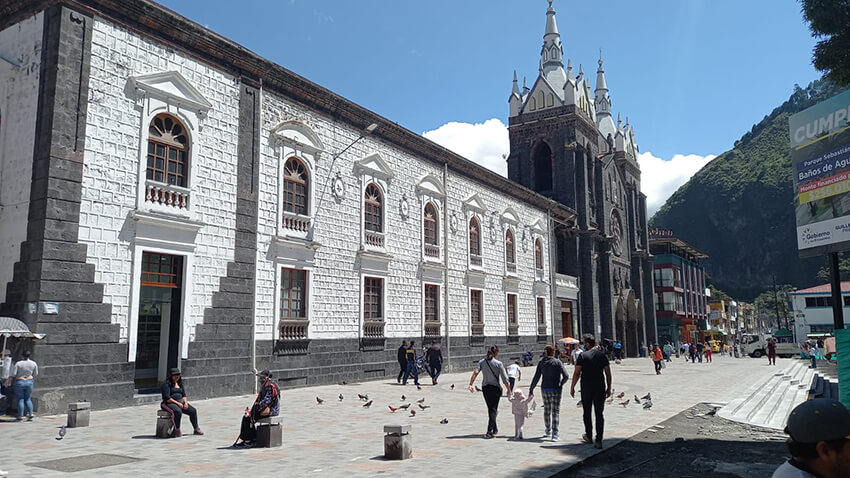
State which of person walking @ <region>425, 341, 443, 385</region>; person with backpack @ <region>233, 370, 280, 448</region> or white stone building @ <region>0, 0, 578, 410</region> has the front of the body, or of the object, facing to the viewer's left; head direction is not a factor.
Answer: the person with backpack

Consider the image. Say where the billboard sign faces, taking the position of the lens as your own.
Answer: facing the viewer and to the left of the viewer

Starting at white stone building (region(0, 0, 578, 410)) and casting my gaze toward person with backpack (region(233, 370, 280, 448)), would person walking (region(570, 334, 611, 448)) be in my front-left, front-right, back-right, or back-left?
front-left

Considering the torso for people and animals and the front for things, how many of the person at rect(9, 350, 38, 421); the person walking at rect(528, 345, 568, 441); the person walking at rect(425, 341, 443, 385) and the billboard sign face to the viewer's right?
0

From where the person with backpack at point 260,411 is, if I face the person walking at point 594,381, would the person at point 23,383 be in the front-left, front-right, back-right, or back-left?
back-left

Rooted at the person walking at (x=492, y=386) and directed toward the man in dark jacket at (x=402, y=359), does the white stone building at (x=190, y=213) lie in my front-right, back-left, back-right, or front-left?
front-left

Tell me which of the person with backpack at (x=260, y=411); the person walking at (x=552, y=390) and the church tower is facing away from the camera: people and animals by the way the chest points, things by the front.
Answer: the person walking

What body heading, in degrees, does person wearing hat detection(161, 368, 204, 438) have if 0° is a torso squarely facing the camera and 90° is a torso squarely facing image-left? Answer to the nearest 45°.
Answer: approximately 315°

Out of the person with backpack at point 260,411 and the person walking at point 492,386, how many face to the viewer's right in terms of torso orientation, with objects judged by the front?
0

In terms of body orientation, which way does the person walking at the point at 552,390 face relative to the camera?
away from the camera
